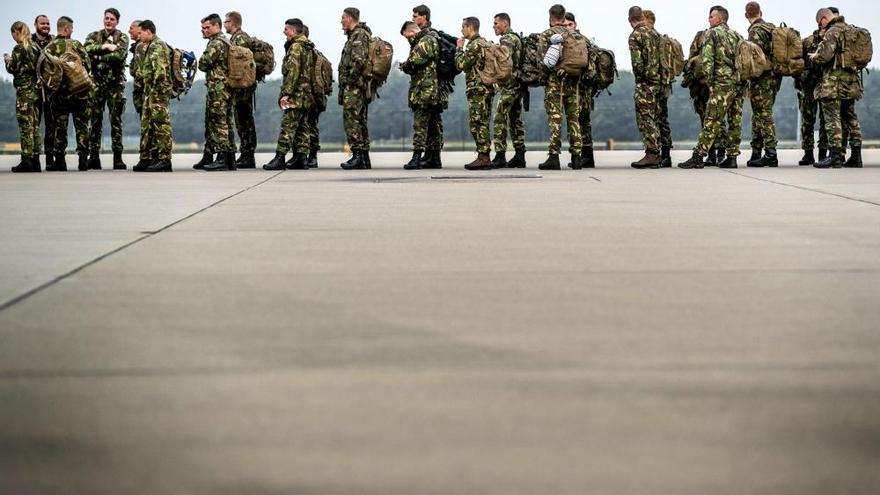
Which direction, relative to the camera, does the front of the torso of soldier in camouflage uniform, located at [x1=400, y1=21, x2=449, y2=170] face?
to the viewer's left

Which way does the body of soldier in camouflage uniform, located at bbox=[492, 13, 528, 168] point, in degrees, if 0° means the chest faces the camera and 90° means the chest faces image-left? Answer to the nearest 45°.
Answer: approximately 90°

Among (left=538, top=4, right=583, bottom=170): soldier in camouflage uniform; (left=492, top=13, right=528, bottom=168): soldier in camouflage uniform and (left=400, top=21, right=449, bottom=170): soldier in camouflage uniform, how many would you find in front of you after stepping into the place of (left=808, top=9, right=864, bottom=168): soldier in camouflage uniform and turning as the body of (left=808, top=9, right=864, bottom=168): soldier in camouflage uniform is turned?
3

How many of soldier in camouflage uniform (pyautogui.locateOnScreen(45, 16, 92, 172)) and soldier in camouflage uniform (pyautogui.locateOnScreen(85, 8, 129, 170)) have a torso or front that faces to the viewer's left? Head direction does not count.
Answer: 0

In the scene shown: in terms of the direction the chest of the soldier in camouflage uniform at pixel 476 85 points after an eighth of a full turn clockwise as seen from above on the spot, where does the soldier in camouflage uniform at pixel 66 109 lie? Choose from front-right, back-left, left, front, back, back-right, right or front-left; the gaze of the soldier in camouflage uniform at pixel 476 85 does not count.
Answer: front-left

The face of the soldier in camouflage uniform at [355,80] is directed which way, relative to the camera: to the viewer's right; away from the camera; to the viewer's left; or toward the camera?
to the viewer's left

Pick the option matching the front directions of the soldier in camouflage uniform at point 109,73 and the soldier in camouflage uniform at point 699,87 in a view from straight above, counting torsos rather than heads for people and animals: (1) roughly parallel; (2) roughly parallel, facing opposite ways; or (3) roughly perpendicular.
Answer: roughly perpendicular

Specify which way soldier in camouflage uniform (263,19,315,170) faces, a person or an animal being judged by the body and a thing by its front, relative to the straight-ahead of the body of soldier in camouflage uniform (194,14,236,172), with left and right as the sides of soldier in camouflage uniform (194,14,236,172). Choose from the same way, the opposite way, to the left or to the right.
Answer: the same way

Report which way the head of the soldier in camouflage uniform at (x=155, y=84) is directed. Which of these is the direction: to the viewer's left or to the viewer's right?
to the viewer's left

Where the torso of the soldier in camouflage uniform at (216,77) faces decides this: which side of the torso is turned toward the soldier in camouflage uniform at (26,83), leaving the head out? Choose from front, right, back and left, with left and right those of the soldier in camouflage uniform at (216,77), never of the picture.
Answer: front

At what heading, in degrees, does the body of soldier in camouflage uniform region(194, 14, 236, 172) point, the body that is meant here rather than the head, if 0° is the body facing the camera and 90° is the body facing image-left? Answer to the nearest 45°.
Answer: approximately 90°

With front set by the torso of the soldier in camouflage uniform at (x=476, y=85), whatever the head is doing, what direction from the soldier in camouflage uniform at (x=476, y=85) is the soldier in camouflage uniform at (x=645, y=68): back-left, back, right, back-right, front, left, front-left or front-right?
back

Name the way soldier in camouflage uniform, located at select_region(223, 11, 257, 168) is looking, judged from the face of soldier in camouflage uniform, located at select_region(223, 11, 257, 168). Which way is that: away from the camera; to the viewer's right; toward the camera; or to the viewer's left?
to the viewer's left

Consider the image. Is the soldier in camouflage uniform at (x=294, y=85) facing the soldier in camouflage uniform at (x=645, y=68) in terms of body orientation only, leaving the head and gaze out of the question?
no

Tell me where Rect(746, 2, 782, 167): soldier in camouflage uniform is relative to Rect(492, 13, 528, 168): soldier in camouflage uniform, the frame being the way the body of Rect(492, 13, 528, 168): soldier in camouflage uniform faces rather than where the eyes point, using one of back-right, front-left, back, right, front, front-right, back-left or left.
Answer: back

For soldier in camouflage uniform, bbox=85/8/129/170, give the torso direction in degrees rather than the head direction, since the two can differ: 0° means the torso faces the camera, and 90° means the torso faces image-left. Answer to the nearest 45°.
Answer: approximately 0°

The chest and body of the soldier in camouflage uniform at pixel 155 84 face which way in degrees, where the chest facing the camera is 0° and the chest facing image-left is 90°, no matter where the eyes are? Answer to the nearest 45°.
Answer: approximately 90°

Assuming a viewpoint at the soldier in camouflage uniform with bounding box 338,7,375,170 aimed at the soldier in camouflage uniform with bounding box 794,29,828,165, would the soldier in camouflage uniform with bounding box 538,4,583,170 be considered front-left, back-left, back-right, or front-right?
front-right

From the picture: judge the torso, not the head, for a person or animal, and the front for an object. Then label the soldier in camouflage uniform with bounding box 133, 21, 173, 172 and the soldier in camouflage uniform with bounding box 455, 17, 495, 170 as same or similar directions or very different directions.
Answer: same or similar directions

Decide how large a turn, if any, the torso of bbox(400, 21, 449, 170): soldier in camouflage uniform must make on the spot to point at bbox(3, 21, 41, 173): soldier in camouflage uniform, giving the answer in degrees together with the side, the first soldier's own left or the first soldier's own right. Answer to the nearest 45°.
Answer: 0° — they already face them
